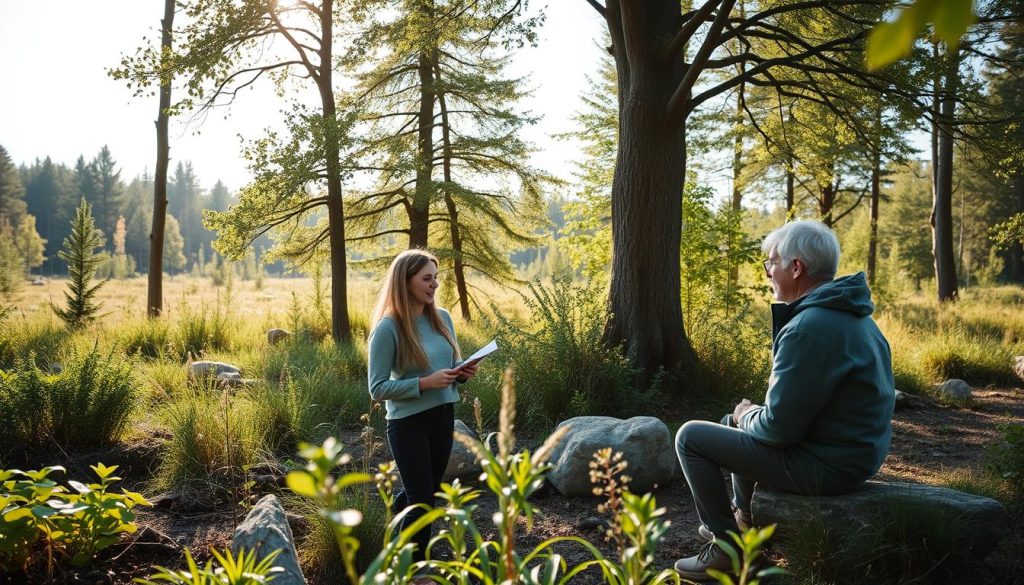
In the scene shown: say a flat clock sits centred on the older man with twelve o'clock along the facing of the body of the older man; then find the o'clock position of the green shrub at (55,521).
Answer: The green shrub is roughly at 11 o'clock from the older man.

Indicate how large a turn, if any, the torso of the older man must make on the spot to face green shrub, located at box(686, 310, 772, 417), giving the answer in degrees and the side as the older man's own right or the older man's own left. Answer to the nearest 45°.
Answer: approximately 90° to the older man's own right

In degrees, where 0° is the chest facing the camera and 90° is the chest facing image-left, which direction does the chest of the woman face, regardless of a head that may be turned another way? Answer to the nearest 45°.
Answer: approximately 315°

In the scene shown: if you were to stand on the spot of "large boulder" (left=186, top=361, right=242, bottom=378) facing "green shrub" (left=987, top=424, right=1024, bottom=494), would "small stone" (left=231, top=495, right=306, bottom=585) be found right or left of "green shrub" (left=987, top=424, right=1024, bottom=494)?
right

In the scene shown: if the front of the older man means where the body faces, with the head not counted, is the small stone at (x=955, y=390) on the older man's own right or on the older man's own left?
on the older man's own right

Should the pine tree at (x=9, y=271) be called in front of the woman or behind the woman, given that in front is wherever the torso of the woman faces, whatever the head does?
behind

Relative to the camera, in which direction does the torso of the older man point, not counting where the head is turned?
to the viewer's left

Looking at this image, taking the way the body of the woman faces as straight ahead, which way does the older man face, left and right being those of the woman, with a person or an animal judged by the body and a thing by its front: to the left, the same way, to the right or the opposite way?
the opposite way

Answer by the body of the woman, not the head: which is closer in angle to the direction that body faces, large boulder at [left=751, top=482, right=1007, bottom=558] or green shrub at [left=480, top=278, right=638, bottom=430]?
the large boulder

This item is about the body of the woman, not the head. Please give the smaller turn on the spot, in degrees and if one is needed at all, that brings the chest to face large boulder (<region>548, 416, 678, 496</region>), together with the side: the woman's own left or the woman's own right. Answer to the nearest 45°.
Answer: approximately 90° to the woman's own left

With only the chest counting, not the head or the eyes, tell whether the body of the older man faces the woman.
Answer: yes

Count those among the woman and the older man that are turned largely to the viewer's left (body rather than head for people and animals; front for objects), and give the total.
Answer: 1

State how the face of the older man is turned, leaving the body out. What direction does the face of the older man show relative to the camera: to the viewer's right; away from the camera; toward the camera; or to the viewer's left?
to the viewer's left

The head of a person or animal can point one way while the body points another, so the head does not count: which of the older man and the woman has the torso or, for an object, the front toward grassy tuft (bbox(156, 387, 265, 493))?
the older man

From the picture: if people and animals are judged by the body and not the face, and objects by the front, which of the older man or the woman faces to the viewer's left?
the older man
